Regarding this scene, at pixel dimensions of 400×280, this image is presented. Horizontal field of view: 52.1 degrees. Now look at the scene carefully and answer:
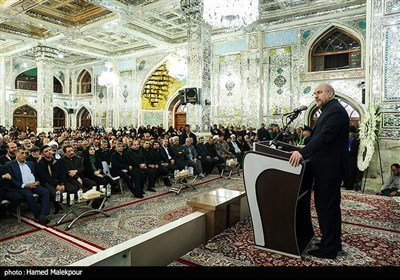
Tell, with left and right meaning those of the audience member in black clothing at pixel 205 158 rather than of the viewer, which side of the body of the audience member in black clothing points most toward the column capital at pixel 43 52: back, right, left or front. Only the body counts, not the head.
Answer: back

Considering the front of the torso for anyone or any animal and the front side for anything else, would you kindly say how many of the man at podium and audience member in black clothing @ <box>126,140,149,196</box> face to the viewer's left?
1

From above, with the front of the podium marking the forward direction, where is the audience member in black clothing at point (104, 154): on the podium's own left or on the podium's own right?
on the podium's own right

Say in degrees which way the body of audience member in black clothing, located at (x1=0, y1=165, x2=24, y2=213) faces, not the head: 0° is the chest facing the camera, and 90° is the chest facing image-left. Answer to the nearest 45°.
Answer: approximately 315°

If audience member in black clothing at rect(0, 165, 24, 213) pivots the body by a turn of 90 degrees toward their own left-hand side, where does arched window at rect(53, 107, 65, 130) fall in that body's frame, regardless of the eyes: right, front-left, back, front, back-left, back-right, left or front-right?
front-left

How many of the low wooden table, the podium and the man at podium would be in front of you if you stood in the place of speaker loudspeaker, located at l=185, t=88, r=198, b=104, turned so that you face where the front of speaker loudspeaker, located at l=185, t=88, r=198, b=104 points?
3

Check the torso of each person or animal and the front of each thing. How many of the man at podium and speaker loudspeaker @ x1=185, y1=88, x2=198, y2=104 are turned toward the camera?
1

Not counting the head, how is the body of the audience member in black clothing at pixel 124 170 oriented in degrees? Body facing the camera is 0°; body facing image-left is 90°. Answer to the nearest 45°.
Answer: approximately 315°

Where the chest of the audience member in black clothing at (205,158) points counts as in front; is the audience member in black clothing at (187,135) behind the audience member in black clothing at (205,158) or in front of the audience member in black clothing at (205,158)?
behind
